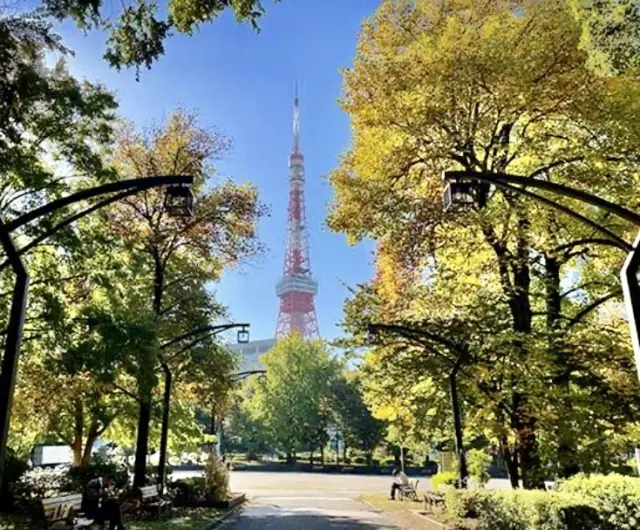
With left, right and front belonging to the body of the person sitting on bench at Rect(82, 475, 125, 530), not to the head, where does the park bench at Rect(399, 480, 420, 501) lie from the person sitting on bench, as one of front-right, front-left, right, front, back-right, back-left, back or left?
front-left

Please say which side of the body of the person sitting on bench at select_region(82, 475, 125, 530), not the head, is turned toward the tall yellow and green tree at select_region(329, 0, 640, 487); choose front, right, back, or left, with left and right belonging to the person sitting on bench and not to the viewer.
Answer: front

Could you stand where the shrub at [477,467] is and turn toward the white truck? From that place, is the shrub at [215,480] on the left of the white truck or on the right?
left

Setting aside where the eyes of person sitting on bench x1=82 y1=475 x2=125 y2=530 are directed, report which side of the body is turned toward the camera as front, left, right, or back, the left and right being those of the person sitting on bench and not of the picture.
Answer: right
